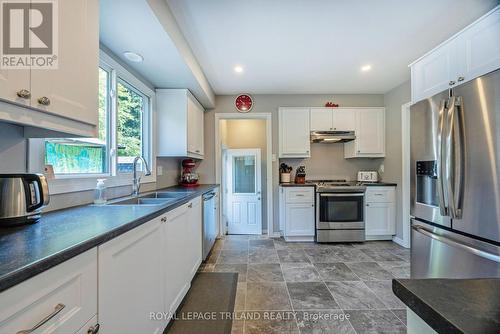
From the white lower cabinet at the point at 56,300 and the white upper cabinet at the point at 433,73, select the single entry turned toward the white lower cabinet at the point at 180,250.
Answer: the white upper cabinet

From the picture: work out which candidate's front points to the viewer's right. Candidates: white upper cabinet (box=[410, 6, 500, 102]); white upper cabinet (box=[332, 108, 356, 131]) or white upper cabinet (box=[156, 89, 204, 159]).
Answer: white upper cabinet (box=[156, 89, 204, 159])

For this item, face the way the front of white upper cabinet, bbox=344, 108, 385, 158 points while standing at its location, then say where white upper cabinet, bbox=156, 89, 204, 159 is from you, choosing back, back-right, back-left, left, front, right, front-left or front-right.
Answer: front-right

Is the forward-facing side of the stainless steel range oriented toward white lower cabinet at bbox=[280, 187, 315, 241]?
no

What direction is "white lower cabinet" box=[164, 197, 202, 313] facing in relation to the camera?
to the viewer's right

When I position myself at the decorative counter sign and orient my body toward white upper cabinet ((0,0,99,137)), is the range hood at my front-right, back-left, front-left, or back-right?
front-right

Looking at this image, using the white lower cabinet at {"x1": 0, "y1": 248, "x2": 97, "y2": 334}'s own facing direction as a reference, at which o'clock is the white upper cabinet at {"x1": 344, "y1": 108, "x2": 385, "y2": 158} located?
The white upper cabinet is roughly at 10 o'clock from the white lower cabinet.

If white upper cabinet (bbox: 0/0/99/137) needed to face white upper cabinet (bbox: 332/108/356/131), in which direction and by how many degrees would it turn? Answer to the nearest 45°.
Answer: approximately 45° to its left

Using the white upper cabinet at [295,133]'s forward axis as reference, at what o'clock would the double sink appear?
The double sink is roughly at 1 o'clock from the white upper cabinet.

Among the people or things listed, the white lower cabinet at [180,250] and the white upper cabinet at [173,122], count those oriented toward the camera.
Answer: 0

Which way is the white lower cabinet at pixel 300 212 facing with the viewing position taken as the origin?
facing the viewer

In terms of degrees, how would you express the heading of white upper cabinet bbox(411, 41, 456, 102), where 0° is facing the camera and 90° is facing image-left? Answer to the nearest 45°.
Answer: approximately 45°

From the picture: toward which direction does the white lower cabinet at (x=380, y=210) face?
toward the camera

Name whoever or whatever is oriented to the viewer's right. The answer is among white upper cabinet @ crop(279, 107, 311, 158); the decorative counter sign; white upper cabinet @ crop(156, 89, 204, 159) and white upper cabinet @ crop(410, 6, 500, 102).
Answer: white upper cabinet @ crop(156, 89, 204, 159)

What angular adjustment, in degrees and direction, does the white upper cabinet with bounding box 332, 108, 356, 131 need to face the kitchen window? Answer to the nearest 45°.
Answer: approximately 45° to its right

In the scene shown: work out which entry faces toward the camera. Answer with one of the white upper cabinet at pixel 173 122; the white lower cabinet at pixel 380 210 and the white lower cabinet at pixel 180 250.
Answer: the white lower cabinet at pixel 380 210

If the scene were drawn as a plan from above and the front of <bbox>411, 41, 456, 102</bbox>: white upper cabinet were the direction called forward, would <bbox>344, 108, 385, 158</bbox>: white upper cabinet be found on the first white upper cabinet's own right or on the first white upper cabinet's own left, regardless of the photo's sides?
on the first white upper cabinet's own right

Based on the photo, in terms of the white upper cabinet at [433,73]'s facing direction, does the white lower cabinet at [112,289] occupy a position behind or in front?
in front

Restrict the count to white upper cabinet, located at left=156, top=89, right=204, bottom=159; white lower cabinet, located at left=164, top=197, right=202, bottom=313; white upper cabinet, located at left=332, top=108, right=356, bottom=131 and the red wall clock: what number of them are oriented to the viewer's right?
2

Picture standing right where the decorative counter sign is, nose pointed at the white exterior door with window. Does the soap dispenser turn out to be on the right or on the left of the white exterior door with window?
left
